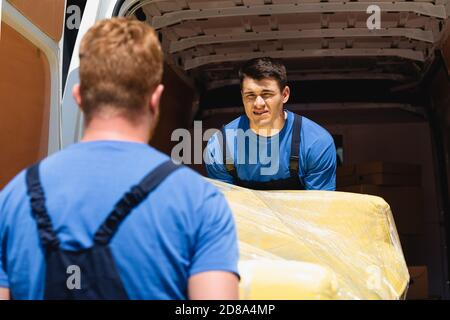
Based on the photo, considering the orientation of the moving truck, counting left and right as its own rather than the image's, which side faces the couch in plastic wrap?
back

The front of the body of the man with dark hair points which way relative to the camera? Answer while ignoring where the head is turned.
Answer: toward the camera

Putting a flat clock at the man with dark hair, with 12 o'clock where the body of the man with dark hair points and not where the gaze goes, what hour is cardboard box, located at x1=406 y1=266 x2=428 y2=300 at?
The cardboard box is roughly at 7 o'clock from the man with dark hair.

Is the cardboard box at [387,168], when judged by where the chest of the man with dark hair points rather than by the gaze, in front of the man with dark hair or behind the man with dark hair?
behind

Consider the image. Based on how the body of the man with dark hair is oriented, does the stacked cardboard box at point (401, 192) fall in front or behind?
behind

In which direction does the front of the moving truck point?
away from the camera

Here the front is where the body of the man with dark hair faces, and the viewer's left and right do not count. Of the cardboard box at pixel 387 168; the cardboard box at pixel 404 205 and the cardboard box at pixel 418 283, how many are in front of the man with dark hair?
0
